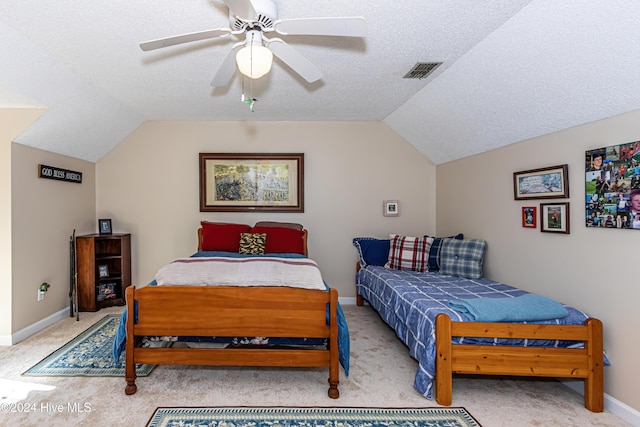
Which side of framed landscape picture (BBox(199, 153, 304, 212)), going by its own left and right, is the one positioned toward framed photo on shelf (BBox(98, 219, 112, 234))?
right

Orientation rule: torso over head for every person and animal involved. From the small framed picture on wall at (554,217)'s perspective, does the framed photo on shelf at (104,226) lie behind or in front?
in front

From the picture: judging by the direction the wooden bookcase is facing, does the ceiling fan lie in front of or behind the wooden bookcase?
in front

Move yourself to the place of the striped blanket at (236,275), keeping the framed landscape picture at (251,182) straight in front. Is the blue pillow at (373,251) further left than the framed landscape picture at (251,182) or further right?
right

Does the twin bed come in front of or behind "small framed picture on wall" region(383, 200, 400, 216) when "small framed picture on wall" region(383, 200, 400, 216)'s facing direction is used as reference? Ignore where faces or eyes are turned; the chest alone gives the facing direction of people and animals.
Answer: in front

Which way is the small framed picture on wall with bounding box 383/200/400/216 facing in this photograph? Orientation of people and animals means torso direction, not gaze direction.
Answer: toward the camera

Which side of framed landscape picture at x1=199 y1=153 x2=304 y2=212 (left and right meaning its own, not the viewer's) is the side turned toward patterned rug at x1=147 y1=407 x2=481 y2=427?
front

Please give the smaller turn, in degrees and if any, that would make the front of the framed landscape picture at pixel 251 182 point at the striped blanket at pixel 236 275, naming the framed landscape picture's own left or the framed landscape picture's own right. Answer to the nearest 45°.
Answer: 0° — it already faces it

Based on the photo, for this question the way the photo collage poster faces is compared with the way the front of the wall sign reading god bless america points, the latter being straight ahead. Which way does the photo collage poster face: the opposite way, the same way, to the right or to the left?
the opposite way

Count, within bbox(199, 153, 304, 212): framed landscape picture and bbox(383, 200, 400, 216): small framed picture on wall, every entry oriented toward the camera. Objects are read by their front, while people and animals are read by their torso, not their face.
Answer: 2

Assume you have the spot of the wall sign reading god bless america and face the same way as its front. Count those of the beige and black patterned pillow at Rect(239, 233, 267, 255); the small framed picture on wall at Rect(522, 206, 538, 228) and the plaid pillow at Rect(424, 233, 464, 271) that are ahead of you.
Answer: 3
